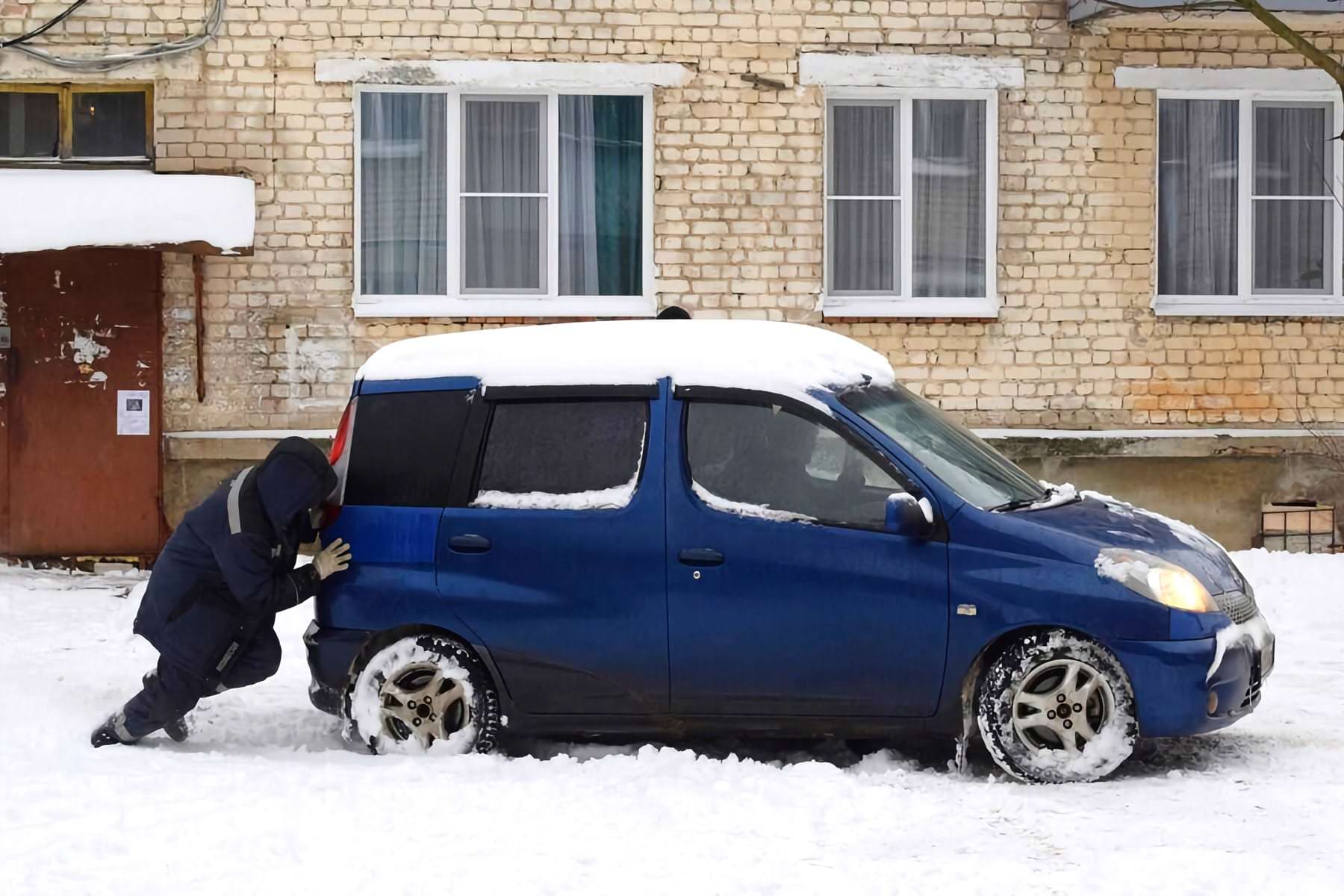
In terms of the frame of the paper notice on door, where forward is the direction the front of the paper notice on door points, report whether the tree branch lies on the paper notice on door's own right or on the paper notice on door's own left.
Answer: on the paper notice on door's own left

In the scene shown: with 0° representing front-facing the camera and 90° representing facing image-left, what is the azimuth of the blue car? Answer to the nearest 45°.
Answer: approximately 270°

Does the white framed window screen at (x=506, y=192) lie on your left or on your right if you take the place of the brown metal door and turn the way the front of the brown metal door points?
on your left

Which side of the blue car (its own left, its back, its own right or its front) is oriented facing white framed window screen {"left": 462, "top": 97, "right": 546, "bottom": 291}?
left

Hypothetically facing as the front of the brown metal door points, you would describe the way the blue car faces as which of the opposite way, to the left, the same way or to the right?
to the left

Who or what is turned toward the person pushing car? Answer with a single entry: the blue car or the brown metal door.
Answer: the brown metal door

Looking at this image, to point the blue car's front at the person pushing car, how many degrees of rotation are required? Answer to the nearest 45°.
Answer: approximately 180°

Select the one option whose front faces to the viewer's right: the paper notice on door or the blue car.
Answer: the blue car
